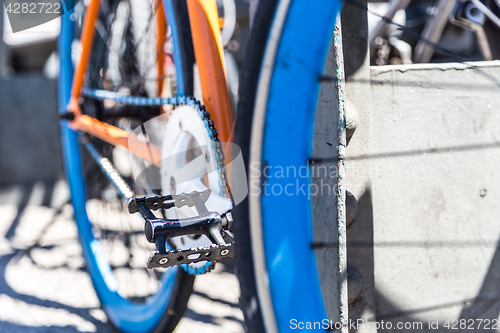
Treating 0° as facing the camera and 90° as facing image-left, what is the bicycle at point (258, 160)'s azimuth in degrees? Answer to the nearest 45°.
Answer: approximately 315°
